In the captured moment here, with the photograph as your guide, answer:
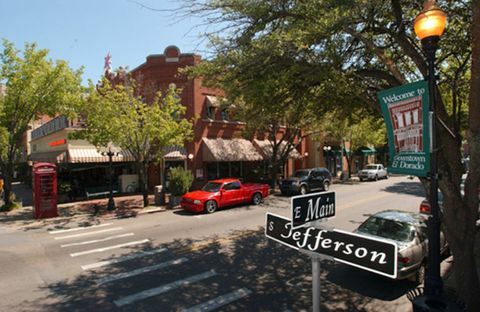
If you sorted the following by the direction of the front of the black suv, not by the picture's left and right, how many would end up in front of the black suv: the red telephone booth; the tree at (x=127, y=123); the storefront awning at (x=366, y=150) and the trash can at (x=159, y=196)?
3

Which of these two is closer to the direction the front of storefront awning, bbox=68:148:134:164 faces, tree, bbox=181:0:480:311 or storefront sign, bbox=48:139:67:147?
the tree

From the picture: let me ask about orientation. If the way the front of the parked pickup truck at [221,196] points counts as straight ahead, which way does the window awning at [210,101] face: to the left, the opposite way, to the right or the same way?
to the left

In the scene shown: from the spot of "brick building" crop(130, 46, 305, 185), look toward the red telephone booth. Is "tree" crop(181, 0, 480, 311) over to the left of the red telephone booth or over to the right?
left

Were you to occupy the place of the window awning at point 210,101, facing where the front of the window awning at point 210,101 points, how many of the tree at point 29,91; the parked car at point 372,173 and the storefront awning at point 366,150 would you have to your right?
1

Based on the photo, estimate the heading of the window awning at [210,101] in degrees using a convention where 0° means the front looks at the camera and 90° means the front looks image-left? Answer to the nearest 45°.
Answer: approximately 315°

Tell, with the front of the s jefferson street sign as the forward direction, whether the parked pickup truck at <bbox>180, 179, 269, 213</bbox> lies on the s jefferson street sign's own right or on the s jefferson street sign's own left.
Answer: on the s jefferson street sign's own right
